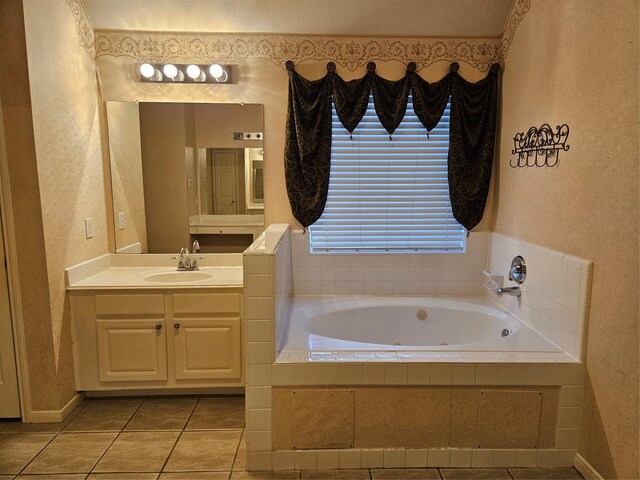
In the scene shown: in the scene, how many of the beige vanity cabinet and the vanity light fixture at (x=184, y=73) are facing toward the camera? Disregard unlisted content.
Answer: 2

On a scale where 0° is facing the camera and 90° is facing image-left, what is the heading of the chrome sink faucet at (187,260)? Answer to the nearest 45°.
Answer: approximately 0°

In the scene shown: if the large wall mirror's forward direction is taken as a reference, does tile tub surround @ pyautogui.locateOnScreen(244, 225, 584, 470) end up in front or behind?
in front

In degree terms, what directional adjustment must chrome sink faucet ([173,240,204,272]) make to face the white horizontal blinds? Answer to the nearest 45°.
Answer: approximately 90° to its left

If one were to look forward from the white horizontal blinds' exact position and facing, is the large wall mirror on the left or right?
on its right

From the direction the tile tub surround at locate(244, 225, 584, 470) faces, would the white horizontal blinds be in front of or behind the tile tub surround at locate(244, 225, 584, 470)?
behind

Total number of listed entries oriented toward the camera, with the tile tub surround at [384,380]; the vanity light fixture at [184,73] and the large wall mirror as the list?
3

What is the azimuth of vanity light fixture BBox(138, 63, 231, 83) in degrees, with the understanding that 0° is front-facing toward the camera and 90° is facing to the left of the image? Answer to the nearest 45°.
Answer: approximately 0°
